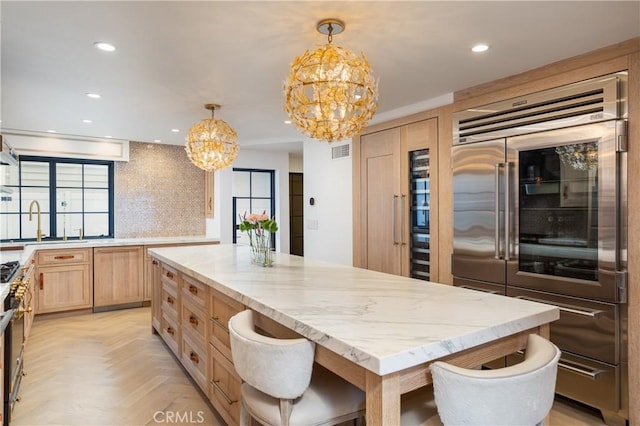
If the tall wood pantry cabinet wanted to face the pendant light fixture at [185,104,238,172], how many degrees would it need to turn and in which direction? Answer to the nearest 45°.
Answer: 0° — it already faces it

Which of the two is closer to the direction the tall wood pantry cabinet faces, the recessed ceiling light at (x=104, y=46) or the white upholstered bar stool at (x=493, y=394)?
the recessed ceiling light

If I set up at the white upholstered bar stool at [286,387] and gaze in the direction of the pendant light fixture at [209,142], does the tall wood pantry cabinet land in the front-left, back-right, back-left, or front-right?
front-right

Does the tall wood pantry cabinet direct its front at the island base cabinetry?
yes

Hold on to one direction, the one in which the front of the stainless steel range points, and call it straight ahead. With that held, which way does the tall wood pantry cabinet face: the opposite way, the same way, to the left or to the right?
the opposite way

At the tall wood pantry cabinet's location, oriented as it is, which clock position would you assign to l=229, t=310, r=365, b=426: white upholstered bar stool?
The white upholstered bar stool is roughly at 11 o'clock from the tall wood pantry cabinet.

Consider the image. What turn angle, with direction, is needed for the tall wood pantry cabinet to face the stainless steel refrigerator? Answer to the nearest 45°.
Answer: approximately 90° to its left

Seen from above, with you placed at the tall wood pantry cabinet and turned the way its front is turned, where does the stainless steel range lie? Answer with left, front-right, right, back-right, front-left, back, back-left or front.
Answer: front

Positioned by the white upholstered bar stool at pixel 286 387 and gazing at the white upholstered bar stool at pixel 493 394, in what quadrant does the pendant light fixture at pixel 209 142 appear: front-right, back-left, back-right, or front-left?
back-left

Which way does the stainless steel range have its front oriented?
to the viewer's right

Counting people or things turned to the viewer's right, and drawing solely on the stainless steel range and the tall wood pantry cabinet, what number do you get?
1

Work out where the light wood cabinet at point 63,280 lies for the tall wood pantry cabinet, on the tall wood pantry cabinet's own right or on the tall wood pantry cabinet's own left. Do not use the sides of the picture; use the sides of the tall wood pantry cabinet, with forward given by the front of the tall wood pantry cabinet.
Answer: on the tall wood pantry cabinet's own right

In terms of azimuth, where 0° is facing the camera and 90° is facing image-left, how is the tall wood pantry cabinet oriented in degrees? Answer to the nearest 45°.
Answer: approximately 45°

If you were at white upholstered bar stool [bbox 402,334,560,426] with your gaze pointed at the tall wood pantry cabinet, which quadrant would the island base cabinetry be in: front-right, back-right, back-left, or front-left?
front-left

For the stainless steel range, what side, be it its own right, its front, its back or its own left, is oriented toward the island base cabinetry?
front
